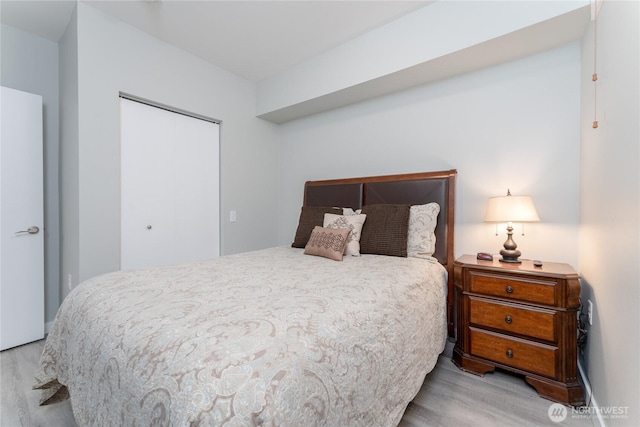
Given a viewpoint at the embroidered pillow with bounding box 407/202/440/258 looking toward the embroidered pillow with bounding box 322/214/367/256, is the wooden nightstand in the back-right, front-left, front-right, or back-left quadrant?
back-left

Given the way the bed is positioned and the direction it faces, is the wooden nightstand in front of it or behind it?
behind

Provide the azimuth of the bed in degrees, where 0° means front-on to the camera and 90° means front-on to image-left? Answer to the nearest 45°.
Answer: approximately 45°

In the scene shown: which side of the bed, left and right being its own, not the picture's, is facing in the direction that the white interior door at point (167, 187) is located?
right

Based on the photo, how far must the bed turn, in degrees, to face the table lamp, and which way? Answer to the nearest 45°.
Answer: approximately 135° to its left

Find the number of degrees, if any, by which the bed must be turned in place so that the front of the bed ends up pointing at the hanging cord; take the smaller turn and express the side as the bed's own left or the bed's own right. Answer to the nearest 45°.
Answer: approximately 135° to the bed's own left
